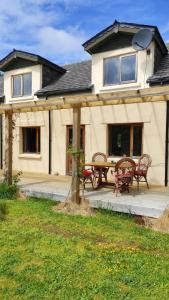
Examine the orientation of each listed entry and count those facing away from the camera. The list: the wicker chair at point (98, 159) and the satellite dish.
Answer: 0

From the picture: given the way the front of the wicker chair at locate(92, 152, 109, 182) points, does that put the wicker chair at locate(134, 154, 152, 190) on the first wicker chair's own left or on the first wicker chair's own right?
on the first wicker chair's own left

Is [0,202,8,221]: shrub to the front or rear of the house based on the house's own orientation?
to the front

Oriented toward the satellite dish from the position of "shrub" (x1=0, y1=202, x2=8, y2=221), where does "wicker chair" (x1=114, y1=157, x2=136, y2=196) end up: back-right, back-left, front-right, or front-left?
front-right

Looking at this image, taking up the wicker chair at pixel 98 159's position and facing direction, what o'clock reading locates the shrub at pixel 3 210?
The shrub is roughly at 1 o'clock from the wicker chair.

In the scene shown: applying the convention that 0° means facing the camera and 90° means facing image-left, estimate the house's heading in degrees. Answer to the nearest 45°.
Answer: approximately 45°

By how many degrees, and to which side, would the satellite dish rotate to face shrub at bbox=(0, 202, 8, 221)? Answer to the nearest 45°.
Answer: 0° — it already faces it

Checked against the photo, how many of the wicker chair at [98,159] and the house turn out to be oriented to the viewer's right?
0

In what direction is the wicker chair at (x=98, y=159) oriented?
toward the camera
